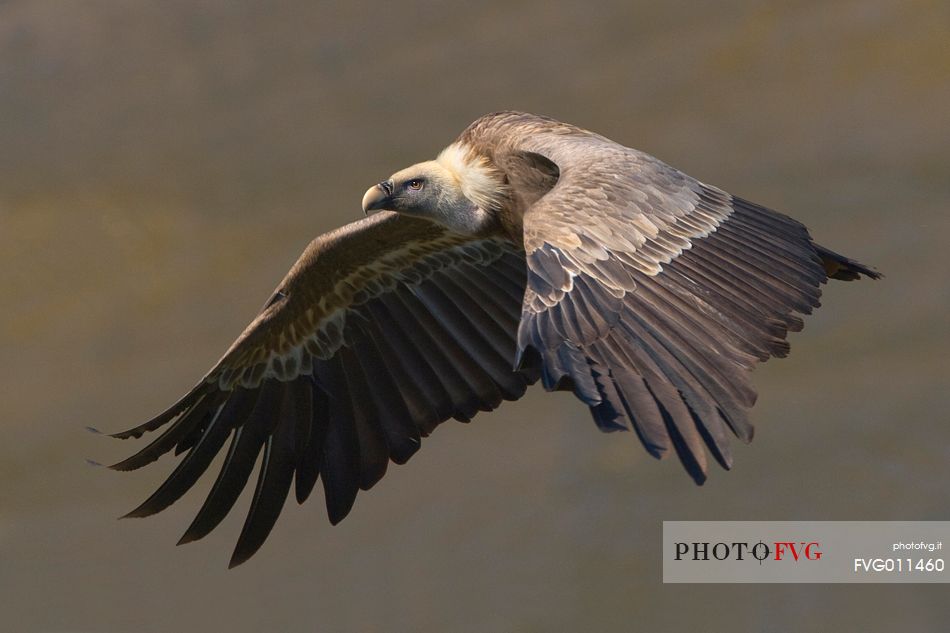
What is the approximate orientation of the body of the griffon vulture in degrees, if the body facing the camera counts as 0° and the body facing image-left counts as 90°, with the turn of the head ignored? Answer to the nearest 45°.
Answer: approximately 45°
